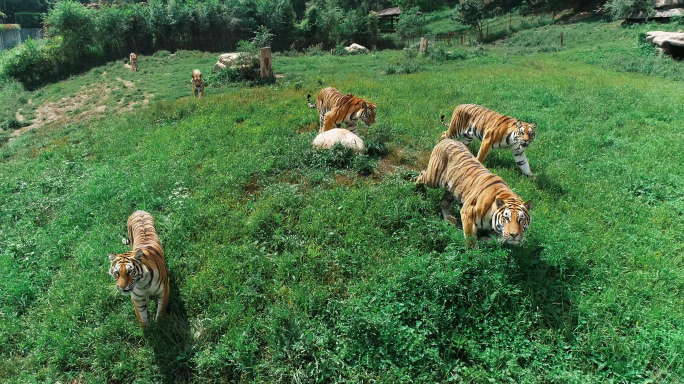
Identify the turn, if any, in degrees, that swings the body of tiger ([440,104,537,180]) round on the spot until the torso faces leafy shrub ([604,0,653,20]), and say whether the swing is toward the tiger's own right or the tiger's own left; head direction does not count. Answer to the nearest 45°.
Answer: approximately 135° to the tiger's own left

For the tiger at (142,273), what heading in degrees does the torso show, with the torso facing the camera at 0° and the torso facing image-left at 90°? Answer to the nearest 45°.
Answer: approximately 0°

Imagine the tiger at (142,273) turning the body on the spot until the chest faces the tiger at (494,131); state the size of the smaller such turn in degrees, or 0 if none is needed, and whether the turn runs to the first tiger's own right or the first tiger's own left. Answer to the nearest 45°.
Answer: approximately 90° to the first tiger's own left

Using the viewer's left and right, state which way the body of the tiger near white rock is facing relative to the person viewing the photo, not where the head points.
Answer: facing to the right of the viewer

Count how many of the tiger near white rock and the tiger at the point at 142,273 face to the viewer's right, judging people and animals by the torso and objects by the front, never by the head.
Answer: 1

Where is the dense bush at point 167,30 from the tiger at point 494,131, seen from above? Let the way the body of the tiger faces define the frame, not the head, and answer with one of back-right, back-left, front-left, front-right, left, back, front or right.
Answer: back

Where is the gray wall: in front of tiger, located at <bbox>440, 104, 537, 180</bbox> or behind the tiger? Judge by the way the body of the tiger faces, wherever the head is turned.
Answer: behind

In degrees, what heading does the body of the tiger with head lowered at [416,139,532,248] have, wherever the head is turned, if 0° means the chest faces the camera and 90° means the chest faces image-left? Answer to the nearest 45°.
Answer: approximately 315°

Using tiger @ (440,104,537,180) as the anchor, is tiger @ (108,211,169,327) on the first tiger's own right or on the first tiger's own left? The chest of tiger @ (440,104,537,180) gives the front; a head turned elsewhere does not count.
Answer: on the first tiger's own right

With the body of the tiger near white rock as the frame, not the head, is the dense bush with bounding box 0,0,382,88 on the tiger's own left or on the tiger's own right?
on the tiger's own left
